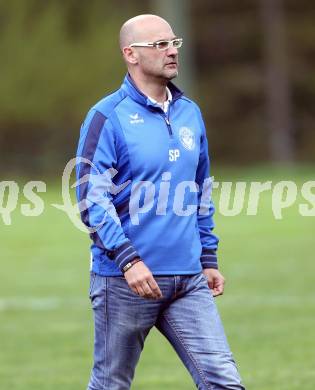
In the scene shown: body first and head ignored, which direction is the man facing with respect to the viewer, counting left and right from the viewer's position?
facing the viewer and to the right of the viewer
